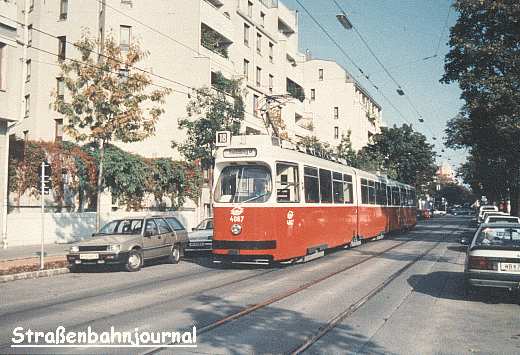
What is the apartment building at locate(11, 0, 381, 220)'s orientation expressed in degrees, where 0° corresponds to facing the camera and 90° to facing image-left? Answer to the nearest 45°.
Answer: approximately 315°

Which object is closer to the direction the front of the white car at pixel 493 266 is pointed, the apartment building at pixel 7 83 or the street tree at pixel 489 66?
the street tree

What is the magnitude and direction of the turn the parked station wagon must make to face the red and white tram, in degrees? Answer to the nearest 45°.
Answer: approximately 180°

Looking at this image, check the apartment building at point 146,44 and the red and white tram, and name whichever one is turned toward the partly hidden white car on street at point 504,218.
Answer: the apartment building

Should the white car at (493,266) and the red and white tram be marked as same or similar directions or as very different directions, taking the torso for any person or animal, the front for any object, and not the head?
very different directions

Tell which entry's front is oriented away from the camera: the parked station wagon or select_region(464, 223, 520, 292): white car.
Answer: the white car

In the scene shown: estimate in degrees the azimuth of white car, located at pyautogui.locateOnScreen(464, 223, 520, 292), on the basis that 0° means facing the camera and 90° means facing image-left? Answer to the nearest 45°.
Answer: approximately 180°

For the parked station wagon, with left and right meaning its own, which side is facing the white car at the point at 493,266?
left

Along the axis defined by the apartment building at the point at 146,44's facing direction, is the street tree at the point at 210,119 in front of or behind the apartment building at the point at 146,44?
in front

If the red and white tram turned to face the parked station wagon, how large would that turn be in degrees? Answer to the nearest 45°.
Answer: approximately 45° to its right

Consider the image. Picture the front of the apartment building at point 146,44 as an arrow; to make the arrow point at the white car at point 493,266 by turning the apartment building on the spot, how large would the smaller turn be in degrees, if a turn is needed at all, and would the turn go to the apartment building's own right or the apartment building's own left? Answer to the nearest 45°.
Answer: approximately 45° to the apartment building's own right

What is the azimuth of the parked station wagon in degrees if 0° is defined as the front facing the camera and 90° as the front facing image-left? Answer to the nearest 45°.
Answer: approximately 45°
